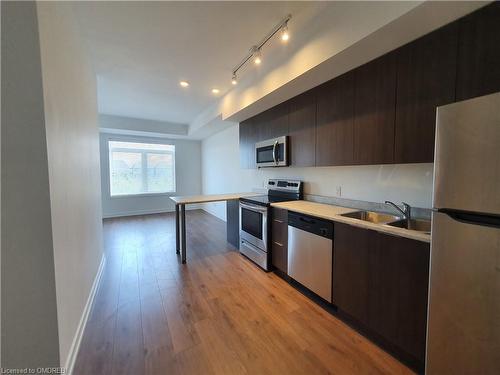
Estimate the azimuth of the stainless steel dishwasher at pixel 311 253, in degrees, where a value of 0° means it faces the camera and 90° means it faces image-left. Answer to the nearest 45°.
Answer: approximately 45°

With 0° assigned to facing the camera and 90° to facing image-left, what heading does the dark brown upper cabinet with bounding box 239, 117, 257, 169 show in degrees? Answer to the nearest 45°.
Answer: approximately 45°

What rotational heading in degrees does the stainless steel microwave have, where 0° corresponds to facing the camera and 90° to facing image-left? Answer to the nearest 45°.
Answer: approximately 45°
